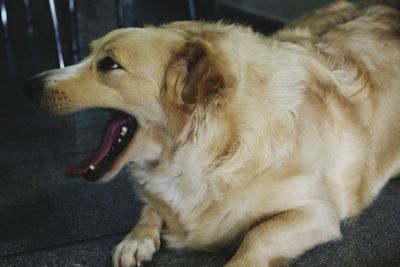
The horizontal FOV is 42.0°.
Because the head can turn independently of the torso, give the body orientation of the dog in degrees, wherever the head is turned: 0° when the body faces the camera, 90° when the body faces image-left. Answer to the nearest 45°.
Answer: approximately 45°
